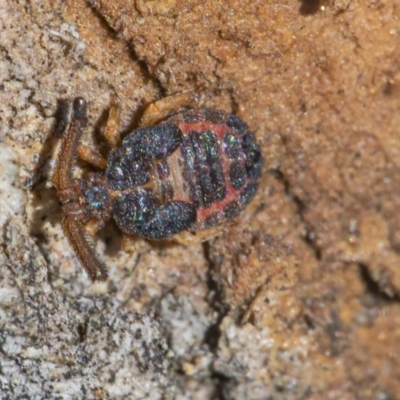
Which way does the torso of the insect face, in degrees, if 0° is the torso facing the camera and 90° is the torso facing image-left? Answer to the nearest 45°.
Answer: approximately 90°
